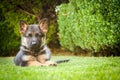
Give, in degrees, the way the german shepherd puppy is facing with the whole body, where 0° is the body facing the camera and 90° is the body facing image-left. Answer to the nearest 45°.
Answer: approximately 0°

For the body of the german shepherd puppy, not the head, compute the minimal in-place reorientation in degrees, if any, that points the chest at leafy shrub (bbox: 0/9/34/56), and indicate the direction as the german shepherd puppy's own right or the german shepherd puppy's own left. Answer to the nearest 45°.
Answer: approximately 135° to the german shepherd puppy's own right
